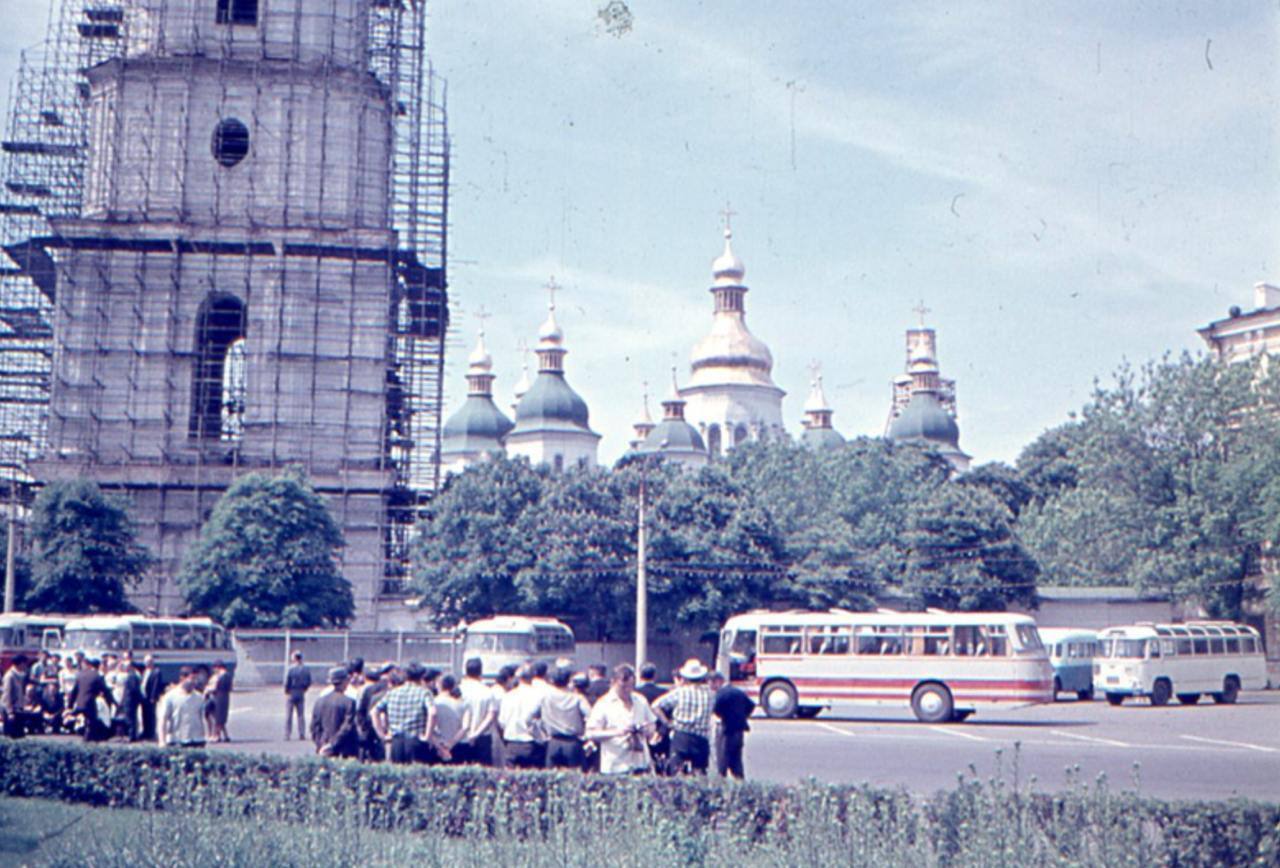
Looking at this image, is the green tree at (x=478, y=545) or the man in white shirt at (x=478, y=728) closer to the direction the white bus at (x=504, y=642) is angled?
the man in white shirt

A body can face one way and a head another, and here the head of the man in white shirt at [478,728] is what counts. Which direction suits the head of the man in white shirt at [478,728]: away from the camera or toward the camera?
away from the camera

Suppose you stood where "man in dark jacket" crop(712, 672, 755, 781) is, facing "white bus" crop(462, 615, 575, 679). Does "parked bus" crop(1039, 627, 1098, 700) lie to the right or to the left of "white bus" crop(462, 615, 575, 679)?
right

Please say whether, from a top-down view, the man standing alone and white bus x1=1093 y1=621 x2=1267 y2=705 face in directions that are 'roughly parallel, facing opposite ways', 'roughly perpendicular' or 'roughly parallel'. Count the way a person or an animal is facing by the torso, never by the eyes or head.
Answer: roughly perpendicular

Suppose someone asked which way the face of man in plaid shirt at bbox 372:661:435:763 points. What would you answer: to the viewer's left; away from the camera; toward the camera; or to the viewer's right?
away from the camera

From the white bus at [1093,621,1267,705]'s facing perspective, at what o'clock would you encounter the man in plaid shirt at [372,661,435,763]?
The man in plaid shirt is roughly at 11 o'clock from the white bus.
